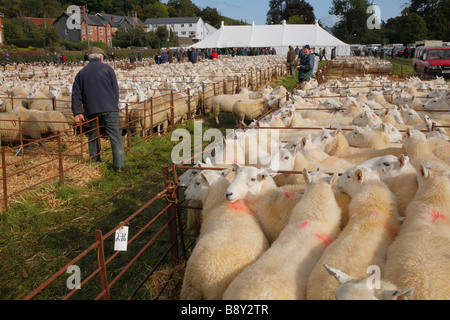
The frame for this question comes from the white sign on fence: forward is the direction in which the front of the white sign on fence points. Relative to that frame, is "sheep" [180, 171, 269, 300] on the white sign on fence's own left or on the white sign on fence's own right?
on the white sign on fence's own left

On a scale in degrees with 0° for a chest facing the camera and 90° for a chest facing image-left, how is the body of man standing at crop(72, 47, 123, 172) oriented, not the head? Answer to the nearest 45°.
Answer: approximately 180°

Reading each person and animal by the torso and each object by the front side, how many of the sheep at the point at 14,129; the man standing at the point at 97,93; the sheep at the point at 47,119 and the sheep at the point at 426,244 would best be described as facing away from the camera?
2

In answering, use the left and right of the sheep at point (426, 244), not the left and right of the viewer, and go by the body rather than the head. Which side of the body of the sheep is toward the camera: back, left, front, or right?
back

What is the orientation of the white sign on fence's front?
toward the camera

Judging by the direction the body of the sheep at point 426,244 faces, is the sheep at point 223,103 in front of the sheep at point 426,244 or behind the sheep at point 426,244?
in front

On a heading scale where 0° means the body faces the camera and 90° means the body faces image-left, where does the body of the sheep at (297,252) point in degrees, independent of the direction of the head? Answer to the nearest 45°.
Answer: approximately 225°
